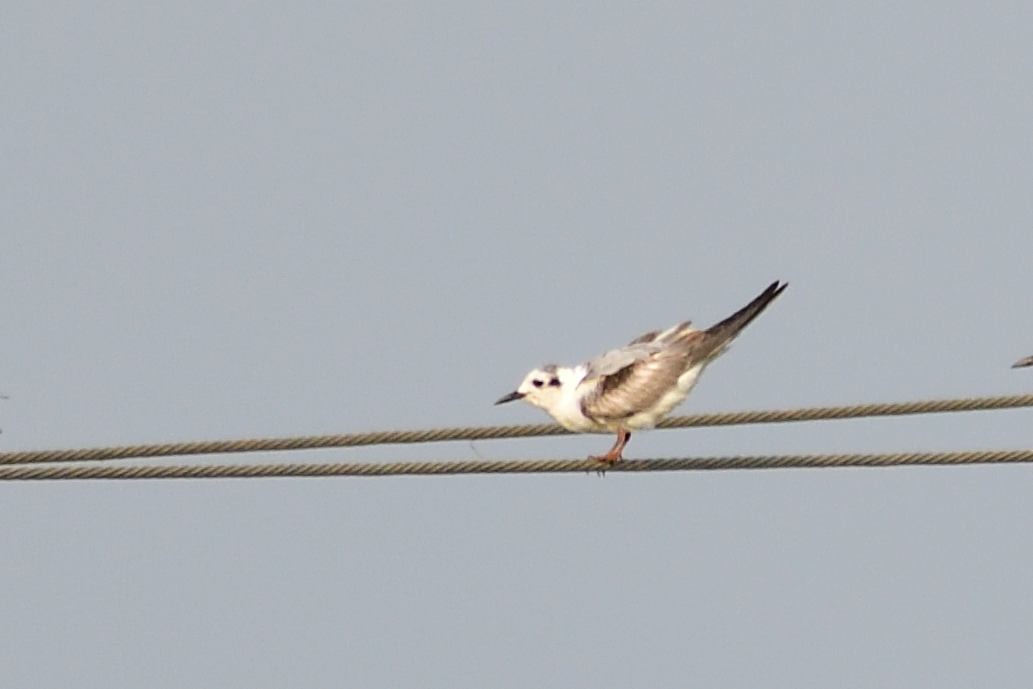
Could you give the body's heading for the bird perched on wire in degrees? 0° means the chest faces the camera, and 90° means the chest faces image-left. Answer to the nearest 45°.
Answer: approximately 90°
